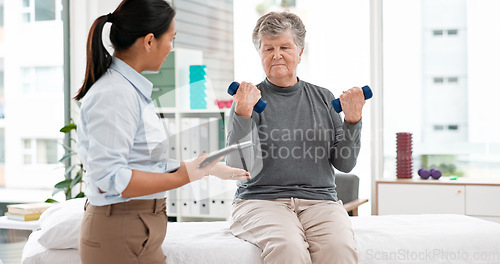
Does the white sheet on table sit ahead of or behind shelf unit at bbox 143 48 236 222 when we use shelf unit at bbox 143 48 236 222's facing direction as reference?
ahead

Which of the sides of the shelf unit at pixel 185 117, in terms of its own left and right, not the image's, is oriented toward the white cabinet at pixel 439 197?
left

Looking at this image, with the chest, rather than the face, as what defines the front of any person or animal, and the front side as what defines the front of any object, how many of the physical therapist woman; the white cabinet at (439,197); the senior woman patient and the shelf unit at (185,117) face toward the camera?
3

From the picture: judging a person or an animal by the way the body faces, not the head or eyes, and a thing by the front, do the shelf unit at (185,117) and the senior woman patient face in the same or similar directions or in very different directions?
same or similar directions

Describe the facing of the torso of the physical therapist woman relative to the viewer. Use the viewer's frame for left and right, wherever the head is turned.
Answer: facing to the right of the viewer

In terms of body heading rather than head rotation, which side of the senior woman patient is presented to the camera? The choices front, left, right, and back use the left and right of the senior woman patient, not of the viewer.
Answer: front

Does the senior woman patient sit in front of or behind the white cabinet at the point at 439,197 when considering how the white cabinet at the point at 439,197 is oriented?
in front

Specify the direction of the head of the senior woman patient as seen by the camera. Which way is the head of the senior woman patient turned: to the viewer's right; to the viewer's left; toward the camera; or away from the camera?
toward the camera

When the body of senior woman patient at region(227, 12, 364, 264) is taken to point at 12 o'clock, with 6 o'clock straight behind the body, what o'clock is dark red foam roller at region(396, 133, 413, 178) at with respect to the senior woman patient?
The dark red foam roller is roughly at 7 o'clock from the senior woman patient.

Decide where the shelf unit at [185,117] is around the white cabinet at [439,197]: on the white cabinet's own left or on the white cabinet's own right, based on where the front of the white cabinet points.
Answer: on the white cabinet's own right

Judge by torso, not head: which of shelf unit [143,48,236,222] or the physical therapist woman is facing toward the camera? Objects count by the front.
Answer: the shelf unit

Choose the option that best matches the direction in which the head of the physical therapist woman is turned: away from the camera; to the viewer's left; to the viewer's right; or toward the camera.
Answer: to the viewer's right

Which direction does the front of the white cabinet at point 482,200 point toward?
toward the camera

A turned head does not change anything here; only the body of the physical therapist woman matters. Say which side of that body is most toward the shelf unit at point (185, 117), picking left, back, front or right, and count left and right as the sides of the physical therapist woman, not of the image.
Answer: left
